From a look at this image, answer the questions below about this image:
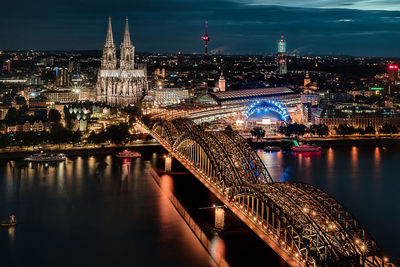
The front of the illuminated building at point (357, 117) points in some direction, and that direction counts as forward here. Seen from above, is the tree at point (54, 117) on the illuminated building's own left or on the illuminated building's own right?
on the illuminated building's own right

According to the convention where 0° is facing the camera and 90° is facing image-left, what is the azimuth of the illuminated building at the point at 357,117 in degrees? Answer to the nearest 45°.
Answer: approximately 0°

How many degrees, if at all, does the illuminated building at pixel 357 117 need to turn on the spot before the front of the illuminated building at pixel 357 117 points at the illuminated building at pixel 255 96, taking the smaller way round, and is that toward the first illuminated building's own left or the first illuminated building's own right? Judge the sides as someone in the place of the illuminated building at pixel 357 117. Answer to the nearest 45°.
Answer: approximately 135° to the first illuminated building's own right

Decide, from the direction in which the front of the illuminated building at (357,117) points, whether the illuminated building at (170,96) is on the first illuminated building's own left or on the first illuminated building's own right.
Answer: on the first illuminated building's own right
